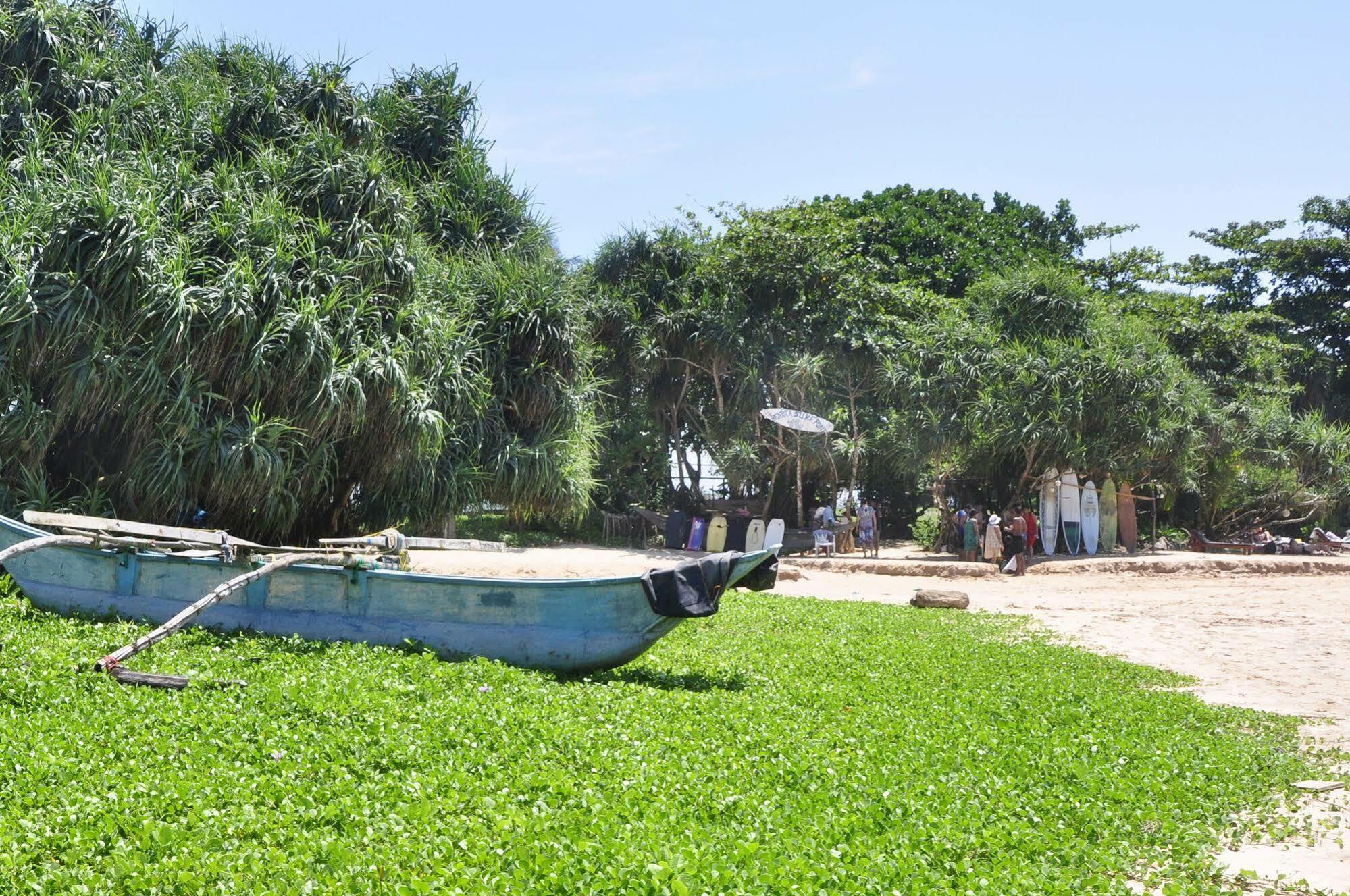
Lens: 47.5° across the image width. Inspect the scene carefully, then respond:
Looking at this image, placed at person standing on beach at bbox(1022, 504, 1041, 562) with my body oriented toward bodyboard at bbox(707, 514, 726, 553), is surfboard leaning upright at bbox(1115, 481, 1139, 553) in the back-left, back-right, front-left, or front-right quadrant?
back-right

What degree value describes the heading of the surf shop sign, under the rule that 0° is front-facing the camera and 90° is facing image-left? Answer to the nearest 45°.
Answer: approximately 0°

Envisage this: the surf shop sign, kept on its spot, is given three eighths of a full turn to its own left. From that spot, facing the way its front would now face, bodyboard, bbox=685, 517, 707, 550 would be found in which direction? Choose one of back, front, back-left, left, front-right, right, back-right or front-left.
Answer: left

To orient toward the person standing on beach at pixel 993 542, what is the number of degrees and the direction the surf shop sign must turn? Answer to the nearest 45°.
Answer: approximately 90° to its left
